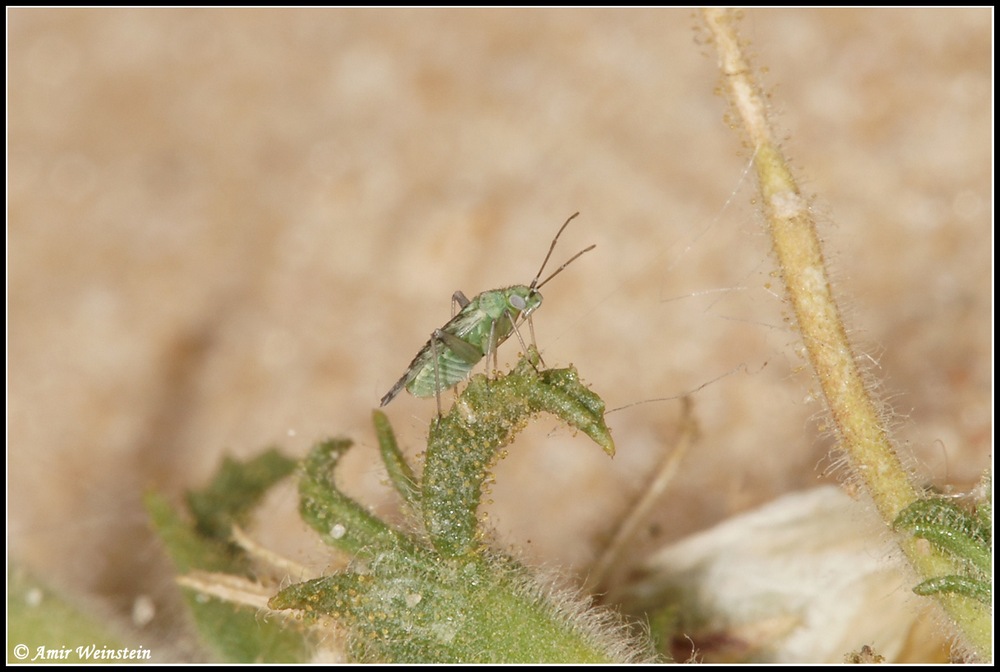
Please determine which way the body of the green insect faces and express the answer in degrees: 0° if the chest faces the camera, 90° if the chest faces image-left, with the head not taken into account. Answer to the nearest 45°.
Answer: approximately 270°
